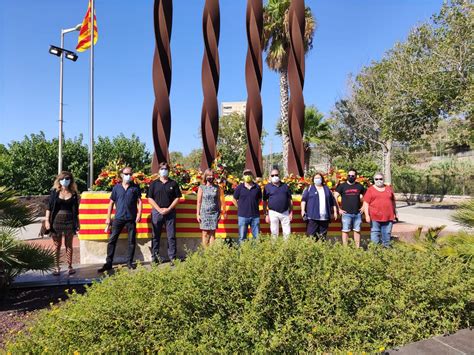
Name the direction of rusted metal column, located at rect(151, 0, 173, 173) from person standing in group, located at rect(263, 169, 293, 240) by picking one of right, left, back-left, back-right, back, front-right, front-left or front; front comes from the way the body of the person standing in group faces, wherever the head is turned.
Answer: back-right

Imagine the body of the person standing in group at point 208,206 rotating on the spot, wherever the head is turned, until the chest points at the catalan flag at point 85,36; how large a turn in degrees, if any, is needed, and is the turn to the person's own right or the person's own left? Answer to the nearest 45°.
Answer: approximately 135° to the person's own right

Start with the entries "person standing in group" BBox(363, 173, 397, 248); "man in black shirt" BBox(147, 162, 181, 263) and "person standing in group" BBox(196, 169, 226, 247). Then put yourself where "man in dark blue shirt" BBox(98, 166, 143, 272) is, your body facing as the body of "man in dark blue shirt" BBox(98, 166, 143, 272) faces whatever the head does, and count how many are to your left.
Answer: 3

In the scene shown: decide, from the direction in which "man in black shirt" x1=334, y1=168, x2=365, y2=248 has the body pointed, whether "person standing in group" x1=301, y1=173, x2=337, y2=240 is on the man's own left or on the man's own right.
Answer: on the man's own right

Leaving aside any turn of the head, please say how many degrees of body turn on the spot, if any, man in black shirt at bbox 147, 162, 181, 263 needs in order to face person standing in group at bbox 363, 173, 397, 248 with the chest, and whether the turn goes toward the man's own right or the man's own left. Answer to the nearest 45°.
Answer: approximately 90° to the man's own left

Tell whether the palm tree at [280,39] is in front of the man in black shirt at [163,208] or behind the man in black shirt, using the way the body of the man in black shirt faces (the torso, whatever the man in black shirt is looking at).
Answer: behind

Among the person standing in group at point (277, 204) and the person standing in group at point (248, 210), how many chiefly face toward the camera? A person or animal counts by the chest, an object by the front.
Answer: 2

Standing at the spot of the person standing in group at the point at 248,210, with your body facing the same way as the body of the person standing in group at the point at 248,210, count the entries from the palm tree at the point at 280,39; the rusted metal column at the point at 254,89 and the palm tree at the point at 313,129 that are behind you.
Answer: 3

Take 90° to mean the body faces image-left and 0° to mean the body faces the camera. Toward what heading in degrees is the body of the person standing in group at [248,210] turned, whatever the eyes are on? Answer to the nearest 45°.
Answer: approximately 0°
